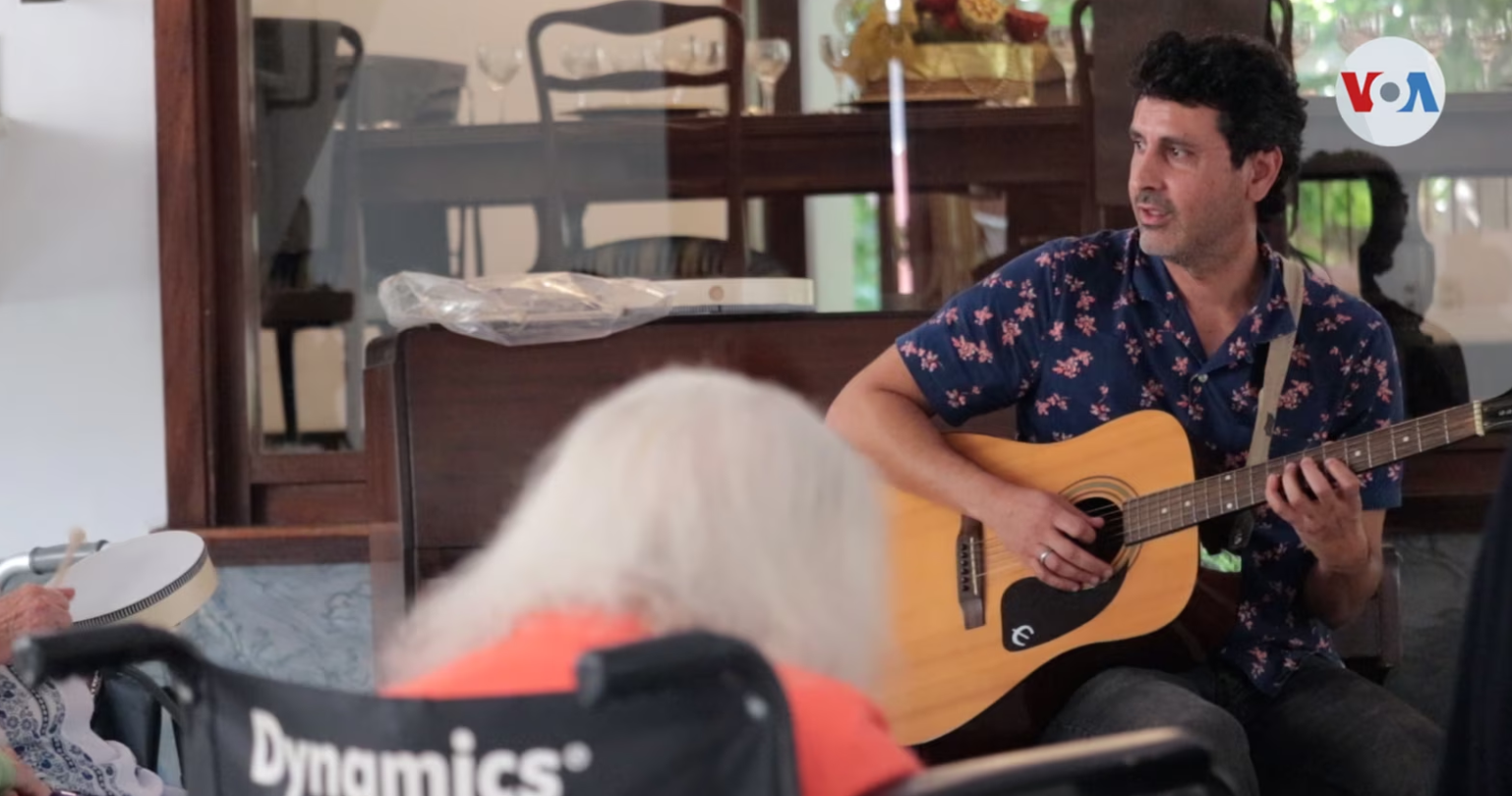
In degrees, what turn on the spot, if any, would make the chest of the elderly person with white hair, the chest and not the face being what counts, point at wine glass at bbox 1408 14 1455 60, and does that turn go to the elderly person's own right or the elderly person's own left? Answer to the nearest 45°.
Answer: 0° — they already face it

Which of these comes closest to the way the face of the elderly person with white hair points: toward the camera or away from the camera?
away from the camera

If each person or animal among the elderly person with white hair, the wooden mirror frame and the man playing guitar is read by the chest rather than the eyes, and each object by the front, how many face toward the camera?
2

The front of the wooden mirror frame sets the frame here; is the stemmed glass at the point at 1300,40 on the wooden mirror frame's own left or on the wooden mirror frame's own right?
on the wooden mirror frame's own left

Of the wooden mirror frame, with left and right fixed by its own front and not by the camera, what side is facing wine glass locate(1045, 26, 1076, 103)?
left

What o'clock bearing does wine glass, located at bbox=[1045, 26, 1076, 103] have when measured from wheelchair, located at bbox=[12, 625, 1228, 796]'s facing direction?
The wine glass is roughly at 11 o'clock from the wheelchair.

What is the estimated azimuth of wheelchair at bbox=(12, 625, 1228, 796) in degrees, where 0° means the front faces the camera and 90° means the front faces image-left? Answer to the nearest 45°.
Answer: approximately 225°

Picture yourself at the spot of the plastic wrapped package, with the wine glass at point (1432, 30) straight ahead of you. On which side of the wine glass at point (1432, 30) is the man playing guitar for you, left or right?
right

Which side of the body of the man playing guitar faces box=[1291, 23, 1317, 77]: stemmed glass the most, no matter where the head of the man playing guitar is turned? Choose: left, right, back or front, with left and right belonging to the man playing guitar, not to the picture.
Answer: back
